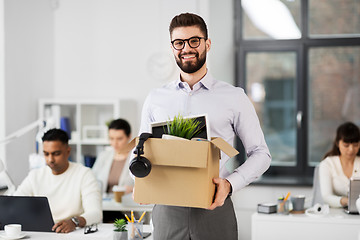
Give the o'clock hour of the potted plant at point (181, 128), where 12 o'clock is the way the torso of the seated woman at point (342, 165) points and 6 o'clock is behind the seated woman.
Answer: The potted plant is roughly at 2 o'clock from the seated woman.

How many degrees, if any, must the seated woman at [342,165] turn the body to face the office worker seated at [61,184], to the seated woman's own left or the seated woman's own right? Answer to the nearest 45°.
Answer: approximately 90° to the seated woman's own right

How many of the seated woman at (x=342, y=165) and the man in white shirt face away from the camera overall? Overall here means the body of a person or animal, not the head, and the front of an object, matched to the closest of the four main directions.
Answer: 0

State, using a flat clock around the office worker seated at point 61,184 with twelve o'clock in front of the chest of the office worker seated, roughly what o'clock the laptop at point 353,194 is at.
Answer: The laptop is roughly at 8 o'clock from the office worker seated.

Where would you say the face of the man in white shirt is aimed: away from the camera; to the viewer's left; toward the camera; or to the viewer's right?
toward the camera

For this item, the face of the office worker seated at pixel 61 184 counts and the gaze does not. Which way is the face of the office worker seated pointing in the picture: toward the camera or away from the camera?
toward the camera

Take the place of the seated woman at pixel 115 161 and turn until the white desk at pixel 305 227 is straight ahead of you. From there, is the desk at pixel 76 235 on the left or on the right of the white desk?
right

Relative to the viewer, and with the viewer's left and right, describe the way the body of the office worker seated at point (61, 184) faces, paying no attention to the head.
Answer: facing the viewer and to the left of the viewer

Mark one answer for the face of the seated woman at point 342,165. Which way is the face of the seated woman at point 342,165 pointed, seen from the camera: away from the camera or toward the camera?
toward the camera

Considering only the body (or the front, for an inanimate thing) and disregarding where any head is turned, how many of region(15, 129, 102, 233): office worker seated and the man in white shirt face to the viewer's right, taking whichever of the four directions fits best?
0

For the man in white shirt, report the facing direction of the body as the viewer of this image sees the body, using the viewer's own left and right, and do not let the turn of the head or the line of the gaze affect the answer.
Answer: facing the viewer
